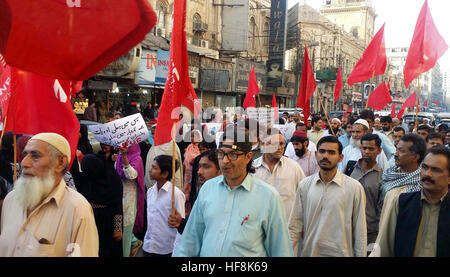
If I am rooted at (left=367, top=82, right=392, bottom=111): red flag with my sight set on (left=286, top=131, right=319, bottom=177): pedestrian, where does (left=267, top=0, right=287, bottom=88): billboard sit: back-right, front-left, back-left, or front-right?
back-right

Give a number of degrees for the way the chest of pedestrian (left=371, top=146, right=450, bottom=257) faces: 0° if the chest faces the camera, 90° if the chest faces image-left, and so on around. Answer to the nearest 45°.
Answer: approximately 45°

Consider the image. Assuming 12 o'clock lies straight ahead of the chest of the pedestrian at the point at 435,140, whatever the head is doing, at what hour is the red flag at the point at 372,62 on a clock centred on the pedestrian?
The red flag is roughly at 4 o'clock from the pedestrian.

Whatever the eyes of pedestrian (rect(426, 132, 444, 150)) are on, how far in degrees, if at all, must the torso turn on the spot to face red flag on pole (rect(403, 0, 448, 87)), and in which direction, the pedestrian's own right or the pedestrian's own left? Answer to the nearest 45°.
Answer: approximately 135° to the pedestrian's own right

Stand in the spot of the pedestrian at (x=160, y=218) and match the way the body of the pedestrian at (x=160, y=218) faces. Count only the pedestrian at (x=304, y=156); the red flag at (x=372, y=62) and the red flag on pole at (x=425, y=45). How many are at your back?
3

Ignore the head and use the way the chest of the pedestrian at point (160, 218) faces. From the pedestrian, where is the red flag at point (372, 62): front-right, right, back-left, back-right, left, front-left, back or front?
back

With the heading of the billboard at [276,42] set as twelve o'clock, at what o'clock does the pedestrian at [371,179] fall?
The pedestrian is roughly at 12 o'clock from the billboard.

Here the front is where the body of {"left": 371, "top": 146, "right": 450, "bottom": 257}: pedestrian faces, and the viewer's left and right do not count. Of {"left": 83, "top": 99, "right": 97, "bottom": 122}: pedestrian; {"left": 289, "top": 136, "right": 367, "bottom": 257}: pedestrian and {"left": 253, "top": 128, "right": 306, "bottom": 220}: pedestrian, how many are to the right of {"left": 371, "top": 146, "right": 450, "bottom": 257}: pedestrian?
3

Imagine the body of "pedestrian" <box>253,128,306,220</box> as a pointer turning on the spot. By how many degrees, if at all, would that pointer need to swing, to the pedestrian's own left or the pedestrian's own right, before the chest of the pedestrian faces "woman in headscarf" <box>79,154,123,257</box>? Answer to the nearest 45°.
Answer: approximately 90° to the pedestrian's own right

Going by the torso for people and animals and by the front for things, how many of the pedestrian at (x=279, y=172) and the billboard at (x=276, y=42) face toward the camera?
2

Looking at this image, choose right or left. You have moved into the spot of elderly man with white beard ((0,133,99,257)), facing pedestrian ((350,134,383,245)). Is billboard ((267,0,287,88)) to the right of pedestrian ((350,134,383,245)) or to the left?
left
